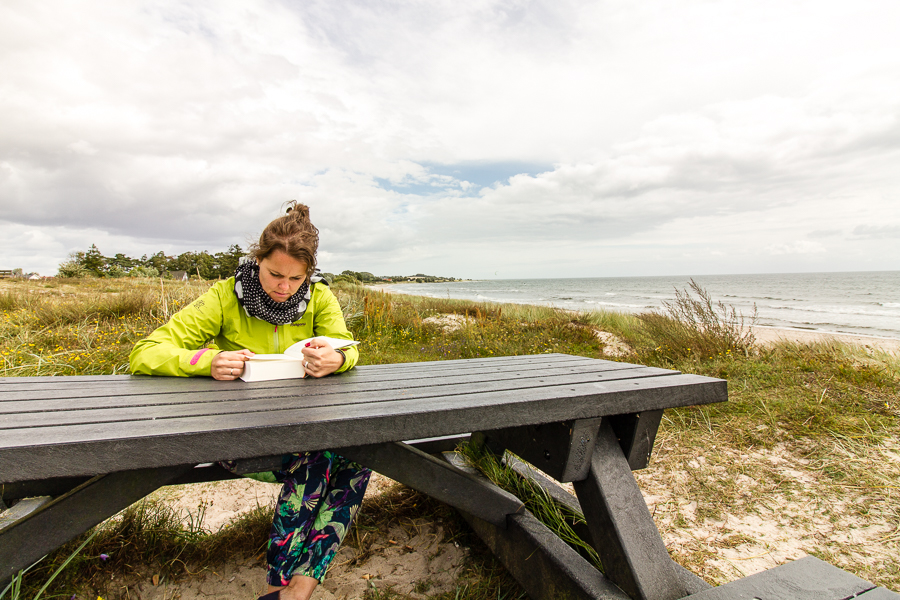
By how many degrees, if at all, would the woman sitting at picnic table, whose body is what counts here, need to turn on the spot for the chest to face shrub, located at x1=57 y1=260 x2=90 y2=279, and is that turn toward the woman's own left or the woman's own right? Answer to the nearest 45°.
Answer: approximately 180°

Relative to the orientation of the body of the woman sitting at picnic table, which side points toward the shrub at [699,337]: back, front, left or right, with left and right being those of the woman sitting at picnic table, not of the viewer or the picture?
left

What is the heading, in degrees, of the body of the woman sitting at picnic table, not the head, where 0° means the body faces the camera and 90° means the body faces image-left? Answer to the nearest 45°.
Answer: approximately 0°
